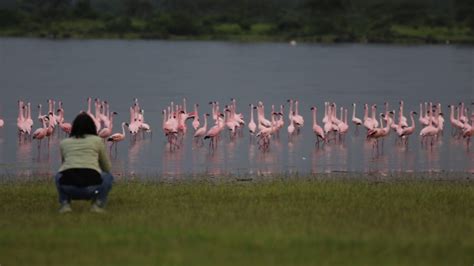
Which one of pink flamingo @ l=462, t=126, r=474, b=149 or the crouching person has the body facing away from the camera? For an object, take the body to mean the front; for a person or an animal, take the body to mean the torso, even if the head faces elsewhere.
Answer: the crouching person

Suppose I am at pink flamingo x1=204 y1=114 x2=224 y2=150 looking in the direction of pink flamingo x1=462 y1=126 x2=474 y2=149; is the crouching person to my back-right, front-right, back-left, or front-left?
back-right

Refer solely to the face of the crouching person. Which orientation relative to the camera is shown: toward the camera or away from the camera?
away from the camera

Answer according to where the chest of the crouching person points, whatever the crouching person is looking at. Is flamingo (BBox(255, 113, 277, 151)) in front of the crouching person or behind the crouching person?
in front

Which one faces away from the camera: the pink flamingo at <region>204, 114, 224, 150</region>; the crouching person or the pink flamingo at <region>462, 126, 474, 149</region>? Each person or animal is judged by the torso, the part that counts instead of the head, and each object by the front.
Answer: the crouching person

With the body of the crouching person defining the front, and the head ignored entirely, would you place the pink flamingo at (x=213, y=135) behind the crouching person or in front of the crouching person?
in front

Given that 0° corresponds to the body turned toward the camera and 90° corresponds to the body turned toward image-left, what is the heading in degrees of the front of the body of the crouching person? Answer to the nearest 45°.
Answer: approximately 180°
